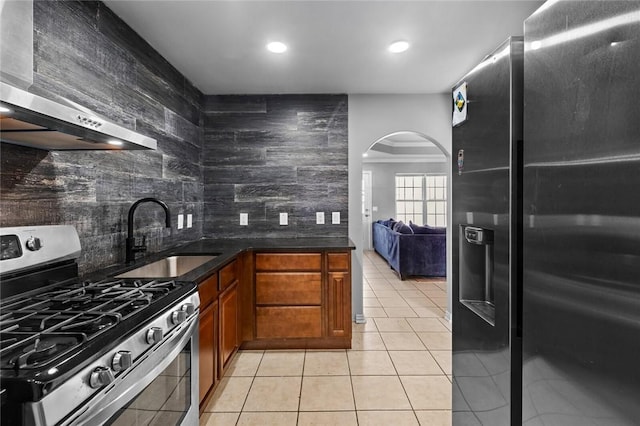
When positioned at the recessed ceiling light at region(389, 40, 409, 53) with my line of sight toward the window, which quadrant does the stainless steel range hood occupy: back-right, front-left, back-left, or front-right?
back-left

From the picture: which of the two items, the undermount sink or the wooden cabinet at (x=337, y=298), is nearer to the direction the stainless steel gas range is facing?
the wooden cabinet

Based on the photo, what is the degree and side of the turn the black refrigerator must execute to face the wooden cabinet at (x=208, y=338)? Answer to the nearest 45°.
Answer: approximately 45° to its right

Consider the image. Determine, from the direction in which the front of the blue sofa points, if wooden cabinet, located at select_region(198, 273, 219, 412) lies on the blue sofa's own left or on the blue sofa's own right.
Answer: on the blue sofa's own right

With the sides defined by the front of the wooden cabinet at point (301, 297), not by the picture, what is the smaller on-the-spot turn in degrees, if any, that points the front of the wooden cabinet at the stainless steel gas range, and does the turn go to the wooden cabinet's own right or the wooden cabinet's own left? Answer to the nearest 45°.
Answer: approximately 45° to the wooden cabinet's own right

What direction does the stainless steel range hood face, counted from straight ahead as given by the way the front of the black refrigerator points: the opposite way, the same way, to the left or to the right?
the opposite way

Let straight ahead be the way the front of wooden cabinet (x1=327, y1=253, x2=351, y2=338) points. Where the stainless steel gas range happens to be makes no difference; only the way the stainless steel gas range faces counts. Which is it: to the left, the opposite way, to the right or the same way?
to the left

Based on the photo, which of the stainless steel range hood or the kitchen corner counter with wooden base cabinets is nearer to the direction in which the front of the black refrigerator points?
the stainless steel range hood

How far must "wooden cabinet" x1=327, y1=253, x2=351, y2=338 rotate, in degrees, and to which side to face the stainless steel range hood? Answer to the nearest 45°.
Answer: approximately 45° to its right

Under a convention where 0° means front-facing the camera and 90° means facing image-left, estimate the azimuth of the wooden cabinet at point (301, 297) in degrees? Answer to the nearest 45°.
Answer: approximately 0°
